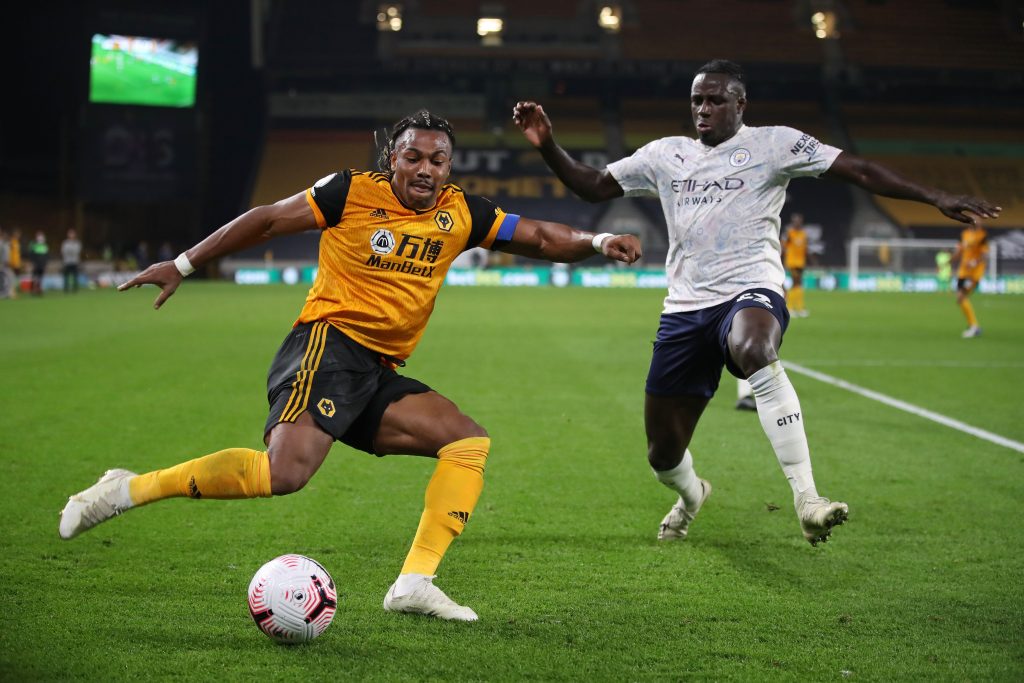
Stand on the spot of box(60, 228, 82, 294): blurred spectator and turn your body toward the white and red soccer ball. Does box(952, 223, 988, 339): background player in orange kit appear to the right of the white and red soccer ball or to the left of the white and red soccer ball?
left

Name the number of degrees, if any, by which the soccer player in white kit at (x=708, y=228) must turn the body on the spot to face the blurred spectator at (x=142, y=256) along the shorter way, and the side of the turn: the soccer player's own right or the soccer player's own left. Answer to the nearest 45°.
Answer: approximately 135° to the soccer player's own right

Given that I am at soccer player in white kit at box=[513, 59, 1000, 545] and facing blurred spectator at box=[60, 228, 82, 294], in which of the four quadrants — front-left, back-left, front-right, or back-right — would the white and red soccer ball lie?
back-left

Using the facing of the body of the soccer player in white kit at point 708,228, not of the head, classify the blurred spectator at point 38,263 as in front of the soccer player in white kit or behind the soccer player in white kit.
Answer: behind

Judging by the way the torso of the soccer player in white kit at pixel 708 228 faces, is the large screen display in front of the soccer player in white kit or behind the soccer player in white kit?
behind

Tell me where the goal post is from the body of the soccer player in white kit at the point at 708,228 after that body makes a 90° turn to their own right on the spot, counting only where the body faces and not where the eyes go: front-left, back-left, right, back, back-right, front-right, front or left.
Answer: right

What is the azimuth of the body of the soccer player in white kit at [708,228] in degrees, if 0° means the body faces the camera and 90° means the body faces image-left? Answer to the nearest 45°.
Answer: approximately 0°

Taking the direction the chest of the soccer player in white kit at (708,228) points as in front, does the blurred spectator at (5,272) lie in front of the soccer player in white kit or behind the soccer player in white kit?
behind

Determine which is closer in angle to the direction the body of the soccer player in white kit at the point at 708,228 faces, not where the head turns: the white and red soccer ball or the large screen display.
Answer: the white and red soccer ball
